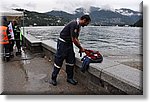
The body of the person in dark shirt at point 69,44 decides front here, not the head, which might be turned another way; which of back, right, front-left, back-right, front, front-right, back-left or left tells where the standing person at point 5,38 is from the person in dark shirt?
back-left

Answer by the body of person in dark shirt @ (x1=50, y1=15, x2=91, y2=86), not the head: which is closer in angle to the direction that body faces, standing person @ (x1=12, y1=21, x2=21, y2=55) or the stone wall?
the stone wall

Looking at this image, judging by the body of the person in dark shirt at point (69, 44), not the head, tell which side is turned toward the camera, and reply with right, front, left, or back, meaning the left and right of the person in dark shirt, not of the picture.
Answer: right

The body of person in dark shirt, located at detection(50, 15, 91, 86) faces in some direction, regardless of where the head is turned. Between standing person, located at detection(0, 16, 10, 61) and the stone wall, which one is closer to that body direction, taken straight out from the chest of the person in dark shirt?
the stone wall
